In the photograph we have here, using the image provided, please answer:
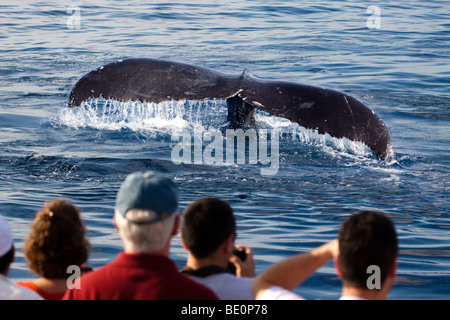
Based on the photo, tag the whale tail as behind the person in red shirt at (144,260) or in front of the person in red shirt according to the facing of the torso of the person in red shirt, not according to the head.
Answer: in front

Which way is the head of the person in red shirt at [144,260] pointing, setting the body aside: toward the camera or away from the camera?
away from the camera

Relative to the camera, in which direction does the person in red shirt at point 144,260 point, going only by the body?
away from the camera
